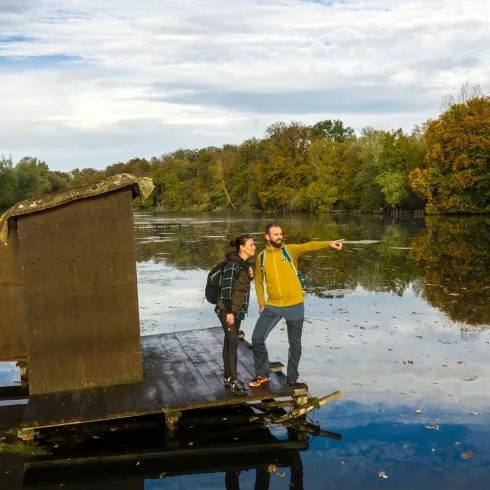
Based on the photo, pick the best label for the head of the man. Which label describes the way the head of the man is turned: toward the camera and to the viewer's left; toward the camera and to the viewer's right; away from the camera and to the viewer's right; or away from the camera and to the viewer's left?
toward the camera and to the viewer's right

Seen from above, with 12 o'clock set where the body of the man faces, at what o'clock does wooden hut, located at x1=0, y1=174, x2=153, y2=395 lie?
The wooden hut is roughly at 3 o'clock from the man.

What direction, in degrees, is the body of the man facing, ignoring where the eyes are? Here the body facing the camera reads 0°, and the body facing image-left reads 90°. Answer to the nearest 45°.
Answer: approximately 0°
